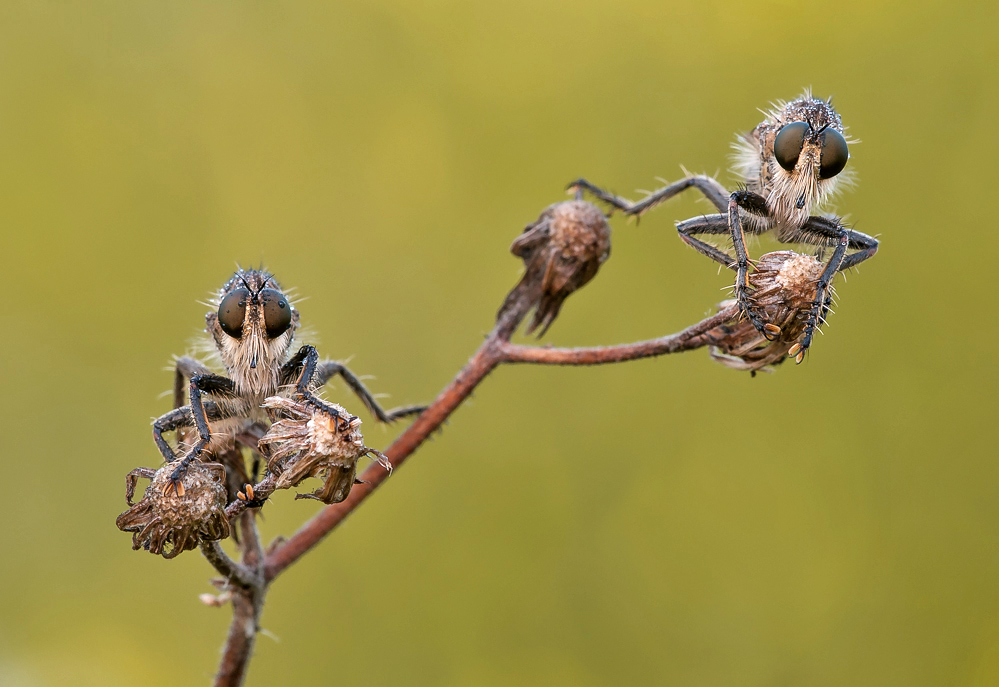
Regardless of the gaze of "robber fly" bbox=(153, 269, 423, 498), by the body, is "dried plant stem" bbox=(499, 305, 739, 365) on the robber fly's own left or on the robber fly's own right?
on the robber fly's own left

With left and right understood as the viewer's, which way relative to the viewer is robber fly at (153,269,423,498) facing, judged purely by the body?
facing the viewer
